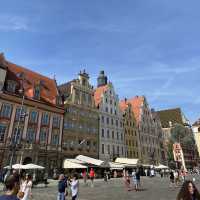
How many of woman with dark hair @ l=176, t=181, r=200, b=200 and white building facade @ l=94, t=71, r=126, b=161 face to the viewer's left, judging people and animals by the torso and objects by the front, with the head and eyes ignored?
0

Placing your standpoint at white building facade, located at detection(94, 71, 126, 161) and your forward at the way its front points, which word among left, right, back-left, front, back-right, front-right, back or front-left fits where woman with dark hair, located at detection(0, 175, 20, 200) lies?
front-right

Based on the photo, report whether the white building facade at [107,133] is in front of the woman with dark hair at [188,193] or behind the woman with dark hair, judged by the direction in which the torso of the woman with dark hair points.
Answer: behind

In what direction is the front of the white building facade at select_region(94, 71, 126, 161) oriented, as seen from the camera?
facing the viewer and to the right of the viewer

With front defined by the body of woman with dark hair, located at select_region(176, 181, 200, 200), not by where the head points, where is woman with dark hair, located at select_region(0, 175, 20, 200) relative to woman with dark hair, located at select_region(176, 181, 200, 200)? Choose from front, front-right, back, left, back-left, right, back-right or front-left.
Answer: right

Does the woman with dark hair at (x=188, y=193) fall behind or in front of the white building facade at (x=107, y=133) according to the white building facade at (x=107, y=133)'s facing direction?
in front
